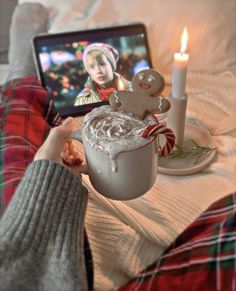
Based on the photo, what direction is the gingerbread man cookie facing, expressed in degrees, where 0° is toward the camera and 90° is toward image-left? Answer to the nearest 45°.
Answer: approximately 0°
